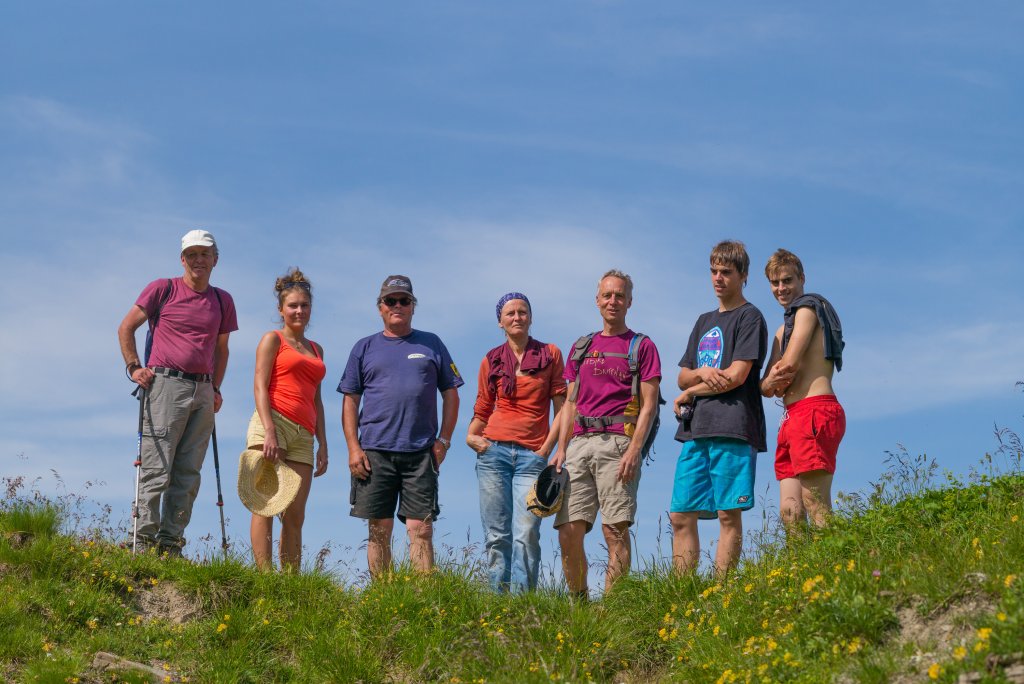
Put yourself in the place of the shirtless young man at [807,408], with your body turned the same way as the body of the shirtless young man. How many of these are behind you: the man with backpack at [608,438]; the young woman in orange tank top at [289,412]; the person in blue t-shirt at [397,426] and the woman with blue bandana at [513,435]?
0

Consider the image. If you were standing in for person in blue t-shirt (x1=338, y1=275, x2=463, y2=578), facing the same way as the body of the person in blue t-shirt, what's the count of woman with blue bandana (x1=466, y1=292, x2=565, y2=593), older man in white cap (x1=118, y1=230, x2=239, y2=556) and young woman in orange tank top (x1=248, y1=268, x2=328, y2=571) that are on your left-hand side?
1

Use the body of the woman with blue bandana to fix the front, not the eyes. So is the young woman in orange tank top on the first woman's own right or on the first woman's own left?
on the first woman's own right

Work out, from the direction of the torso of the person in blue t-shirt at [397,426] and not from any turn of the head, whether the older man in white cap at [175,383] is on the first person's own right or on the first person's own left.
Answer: on the first person's own right

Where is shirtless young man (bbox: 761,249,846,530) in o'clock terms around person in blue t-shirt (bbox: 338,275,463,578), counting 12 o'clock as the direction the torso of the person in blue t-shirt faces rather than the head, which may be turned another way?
The shirtless young man is roughly at 10 o'clock from the person in blue t-shirt.

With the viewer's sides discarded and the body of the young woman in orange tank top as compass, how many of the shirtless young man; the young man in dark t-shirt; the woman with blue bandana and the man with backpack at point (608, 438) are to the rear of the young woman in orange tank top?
0

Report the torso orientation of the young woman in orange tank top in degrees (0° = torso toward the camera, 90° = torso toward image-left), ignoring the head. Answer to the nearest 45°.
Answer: approximately 315°

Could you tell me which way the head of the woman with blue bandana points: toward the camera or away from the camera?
toward the camera

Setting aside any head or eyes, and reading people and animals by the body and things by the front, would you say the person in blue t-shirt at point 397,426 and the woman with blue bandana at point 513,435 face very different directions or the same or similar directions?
same or similar directions

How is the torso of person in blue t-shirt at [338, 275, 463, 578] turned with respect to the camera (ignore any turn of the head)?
toward the camera

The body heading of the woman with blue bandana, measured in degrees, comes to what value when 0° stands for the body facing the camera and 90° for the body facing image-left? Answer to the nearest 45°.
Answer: approximately 0°

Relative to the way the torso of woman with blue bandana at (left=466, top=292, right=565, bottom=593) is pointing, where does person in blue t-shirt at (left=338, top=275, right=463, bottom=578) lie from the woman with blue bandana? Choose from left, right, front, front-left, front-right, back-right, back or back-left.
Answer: right
